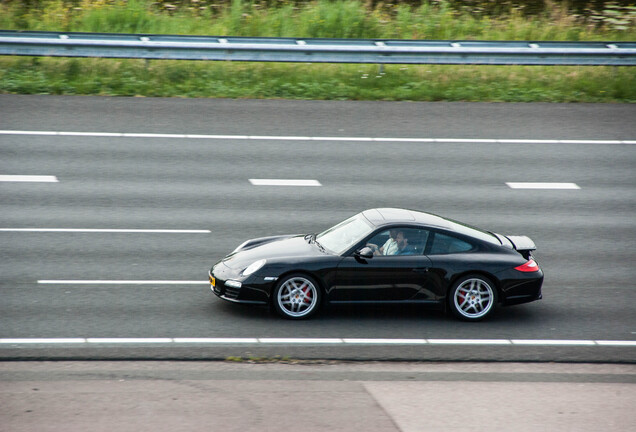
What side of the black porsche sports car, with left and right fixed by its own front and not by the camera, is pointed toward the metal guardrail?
right

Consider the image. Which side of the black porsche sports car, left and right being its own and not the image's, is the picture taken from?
left
